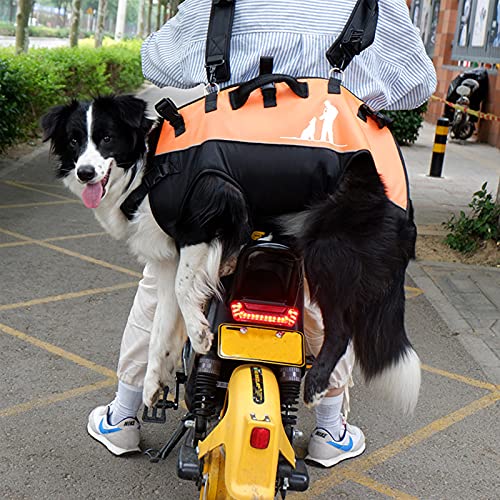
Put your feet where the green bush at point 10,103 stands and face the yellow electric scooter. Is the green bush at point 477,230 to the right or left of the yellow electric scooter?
left

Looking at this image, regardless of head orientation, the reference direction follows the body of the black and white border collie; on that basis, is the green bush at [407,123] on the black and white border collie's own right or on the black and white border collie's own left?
on the black and white border collie's own right

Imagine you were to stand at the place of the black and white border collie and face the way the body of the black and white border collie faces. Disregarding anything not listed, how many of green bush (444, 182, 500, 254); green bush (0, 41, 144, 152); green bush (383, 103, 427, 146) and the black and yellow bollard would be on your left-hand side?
0

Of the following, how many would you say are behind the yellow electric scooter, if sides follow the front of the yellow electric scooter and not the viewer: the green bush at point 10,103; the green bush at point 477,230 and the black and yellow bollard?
0

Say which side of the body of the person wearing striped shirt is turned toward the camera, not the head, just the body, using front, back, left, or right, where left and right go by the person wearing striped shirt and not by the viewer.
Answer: back

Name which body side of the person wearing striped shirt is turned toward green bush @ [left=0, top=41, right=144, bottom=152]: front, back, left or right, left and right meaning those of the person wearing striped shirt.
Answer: front

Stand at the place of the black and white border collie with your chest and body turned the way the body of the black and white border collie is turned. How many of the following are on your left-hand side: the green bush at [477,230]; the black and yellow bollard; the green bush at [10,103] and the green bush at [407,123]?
0

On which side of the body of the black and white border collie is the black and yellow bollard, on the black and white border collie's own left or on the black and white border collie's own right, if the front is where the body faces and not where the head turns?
on the black and white border collie's own right

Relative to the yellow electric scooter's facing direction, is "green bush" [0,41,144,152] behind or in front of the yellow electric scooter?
in front

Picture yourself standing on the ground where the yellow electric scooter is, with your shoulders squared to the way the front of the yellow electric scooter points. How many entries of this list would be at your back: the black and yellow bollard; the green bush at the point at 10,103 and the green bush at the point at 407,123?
0

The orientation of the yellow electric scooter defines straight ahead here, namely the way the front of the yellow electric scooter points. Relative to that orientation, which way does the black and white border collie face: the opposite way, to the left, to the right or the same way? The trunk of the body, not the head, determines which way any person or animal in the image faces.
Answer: to the left

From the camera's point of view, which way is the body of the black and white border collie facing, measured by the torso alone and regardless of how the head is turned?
to the viewer's left

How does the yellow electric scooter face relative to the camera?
away from the camera

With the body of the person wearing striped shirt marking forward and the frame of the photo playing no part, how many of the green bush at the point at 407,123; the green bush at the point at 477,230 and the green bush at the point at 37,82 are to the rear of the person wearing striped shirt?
0

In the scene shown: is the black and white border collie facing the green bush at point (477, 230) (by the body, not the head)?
no

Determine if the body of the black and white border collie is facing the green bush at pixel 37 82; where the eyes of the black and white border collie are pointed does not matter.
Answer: no
